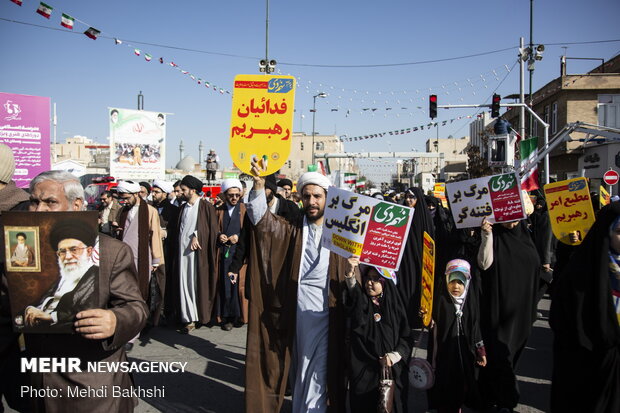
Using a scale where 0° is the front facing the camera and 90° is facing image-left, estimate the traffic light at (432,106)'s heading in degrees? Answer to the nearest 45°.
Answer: approximately 0°

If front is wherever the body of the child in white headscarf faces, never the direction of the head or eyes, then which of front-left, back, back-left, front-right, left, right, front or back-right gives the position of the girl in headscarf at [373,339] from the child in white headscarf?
front-right

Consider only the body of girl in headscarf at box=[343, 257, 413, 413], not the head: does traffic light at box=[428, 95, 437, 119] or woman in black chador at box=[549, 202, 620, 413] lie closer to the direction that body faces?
the woman in black chador

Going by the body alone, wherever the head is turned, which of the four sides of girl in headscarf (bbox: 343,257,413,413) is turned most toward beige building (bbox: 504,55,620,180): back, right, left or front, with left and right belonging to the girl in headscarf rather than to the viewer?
back

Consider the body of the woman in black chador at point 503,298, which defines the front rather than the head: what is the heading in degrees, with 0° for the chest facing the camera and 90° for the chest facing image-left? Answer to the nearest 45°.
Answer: approximately 0°

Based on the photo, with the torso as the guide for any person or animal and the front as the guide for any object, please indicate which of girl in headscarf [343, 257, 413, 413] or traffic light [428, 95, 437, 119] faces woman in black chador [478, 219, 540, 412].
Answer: the traffic light

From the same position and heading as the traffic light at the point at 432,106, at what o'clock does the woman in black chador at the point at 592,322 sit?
The woman in black chador is roughly at 12 o'clock from the traffic light.
